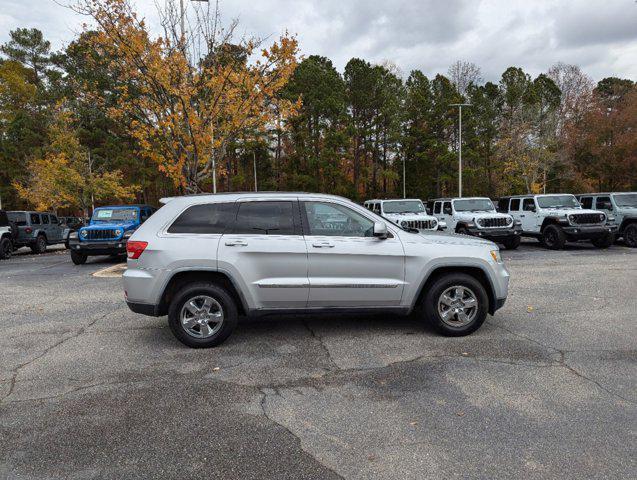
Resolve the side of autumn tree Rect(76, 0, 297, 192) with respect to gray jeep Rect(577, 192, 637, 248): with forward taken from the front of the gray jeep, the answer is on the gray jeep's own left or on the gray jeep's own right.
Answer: on the gray jeep's own right

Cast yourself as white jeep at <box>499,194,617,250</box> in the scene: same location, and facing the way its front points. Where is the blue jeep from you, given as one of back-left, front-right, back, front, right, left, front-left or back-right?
right

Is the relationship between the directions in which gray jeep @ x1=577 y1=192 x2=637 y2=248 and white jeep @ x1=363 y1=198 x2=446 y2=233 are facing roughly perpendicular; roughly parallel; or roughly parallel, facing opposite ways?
roughly parallel

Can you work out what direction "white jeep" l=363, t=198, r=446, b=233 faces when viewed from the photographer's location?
facing the viewer and to the right of the viewer

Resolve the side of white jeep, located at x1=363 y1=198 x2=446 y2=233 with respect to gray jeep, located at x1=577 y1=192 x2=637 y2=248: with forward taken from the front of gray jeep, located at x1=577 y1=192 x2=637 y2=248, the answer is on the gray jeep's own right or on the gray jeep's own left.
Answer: on the gray jeep's own right

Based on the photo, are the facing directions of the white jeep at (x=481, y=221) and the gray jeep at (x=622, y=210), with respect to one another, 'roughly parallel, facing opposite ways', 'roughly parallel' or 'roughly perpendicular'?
roughly parallel

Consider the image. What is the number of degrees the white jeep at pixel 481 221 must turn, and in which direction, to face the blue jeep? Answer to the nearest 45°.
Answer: approximately 90° to its right

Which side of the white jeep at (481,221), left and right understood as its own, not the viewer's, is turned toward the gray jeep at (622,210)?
left

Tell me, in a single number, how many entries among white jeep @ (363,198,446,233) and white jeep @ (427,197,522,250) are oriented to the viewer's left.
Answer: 0

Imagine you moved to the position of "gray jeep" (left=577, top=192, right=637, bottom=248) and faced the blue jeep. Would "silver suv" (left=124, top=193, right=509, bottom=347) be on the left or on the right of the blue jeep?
left

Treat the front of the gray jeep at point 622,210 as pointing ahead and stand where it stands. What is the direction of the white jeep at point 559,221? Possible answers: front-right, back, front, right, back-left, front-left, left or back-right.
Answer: right

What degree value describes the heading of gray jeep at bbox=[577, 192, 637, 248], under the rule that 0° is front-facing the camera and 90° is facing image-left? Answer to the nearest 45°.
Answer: approximately 315°

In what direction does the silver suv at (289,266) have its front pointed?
to the viewer's right

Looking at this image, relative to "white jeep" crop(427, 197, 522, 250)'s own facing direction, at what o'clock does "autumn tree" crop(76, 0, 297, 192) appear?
The autumn tree is roughly at 3 o'clock from the white jeep.

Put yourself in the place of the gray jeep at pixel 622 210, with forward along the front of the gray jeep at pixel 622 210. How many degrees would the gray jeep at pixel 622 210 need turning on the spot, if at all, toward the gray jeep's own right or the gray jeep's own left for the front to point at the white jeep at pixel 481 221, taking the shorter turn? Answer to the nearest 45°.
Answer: approximately 90° to the gray jeep's own right

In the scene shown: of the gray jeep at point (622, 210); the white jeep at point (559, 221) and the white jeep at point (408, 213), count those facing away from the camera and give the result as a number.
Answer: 0

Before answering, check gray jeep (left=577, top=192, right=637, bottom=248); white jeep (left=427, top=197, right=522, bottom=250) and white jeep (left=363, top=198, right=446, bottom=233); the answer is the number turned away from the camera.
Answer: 0

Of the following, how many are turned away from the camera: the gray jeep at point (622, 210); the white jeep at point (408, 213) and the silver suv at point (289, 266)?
0

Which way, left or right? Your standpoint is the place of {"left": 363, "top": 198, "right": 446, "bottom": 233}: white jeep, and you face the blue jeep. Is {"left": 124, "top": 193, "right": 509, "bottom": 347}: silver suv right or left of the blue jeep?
left

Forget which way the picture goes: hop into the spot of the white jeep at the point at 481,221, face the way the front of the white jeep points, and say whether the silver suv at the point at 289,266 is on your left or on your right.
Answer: on your right
